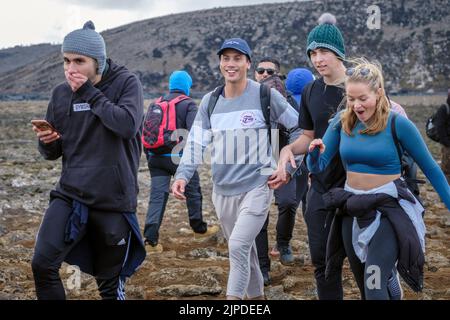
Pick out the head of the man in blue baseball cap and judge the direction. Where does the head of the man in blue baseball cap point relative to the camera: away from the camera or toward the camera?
toward the camera

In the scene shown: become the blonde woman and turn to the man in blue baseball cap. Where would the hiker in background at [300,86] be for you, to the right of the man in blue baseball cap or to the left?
right

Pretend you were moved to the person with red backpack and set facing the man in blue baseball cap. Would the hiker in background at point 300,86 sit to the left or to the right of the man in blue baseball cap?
left

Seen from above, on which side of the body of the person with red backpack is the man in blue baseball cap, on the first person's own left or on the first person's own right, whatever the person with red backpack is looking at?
on the first person's own right

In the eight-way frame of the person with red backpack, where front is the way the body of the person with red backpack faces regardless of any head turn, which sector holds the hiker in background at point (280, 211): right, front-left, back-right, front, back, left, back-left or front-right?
right

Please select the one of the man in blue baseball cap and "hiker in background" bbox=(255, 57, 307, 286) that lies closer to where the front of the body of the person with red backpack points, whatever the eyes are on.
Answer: the hiker in background

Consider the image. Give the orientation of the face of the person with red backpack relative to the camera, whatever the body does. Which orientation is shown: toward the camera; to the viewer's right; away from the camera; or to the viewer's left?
away from the camera

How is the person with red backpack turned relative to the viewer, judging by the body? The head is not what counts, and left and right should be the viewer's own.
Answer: facing away from the viewer and to the right of the viewer

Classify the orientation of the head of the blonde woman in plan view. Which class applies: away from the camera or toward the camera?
toward the camera
